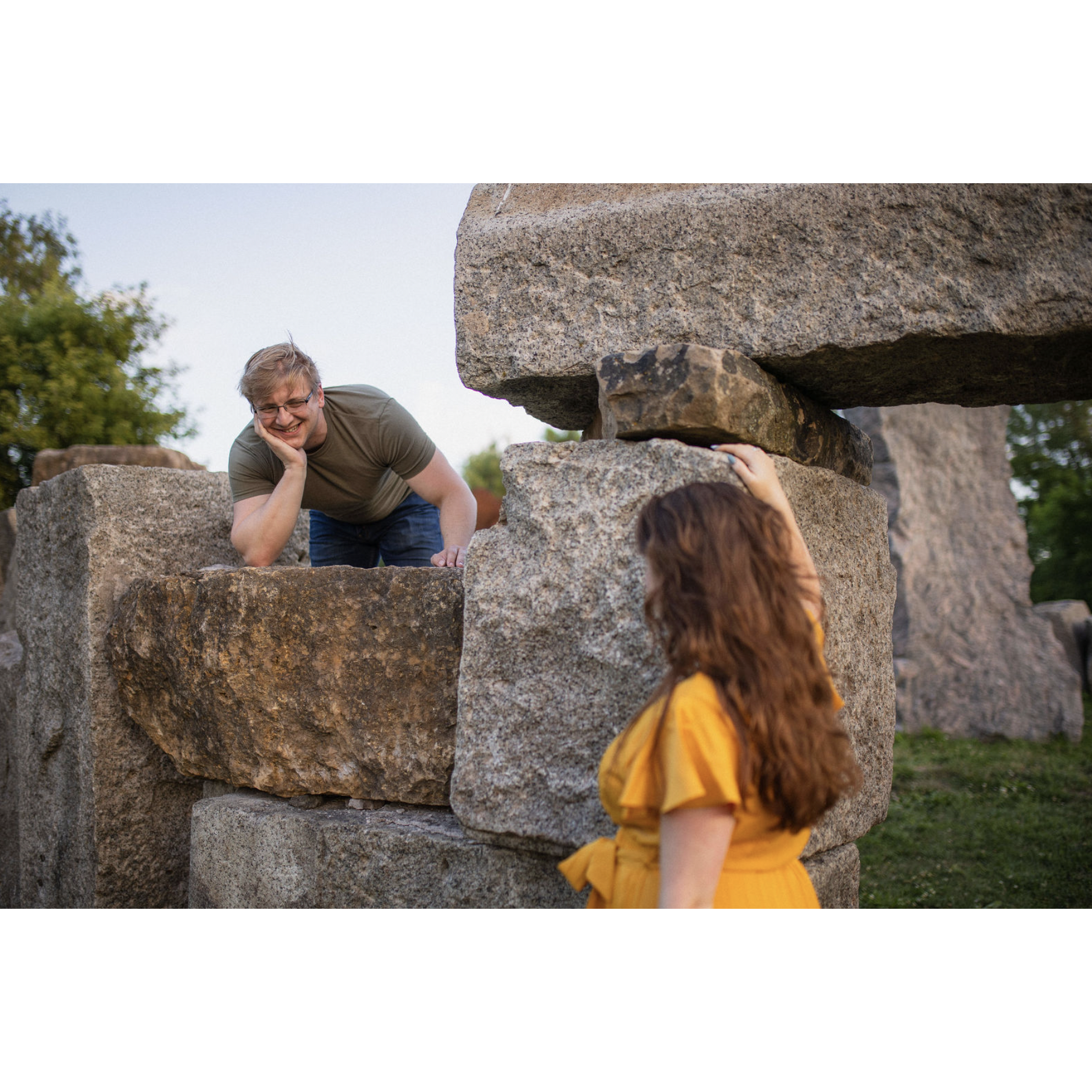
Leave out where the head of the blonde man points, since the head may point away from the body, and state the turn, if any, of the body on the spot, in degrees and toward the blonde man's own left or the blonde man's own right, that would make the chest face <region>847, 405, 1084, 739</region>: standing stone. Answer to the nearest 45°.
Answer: approximately 135° to the blonde man's own left

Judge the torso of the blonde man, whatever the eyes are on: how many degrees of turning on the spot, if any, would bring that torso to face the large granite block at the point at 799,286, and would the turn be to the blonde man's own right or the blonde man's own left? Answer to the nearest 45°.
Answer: approximately 45° to the blonde man's own left

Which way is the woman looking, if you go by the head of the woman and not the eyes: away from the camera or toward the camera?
away from the camera

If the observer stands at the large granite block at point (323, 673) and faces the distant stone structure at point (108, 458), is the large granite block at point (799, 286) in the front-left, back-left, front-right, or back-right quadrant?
back-right

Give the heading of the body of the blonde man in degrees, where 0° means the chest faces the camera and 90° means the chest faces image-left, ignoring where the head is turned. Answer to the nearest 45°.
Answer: approximately 0°

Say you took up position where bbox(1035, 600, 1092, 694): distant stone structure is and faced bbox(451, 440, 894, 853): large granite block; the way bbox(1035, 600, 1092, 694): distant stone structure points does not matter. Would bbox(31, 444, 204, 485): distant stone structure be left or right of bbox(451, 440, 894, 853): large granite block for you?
right

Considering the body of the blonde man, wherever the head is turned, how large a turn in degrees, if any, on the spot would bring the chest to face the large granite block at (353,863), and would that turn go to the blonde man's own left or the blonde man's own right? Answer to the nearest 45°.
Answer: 0° — they already face it

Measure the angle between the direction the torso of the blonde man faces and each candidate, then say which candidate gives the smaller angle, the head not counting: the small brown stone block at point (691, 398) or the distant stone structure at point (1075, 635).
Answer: the small brown stone block

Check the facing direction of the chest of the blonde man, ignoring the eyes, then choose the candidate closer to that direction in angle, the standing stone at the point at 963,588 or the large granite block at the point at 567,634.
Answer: the large granite block
